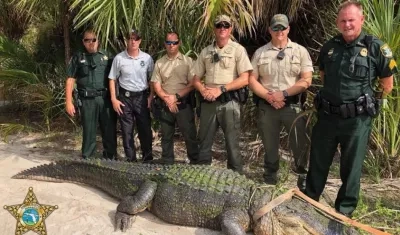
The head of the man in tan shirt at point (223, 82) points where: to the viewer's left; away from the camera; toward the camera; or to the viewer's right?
toward the camera

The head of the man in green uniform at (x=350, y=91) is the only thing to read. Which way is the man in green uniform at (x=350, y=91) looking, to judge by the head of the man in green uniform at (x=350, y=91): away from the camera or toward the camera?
toward the camera

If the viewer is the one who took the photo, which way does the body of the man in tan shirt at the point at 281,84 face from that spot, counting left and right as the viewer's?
facing the viewer

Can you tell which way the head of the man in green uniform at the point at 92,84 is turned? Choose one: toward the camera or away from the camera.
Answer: toward the camera

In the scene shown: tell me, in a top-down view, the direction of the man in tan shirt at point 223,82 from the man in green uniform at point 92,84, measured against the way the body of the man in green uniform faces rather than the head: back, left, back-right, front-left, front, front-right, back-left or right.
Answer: front-left

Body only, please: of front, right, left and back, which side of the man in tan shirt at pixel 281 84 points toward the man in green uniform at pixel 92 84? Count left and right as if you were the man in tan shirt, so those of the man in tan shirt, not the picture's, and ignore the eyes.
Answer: right

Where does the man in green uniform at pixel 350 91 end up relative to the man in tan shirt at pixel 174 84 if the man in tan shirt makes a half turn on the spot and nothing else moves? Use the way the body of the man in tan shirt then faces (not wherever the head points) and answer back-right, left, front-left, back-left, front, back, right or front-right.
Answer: back-right

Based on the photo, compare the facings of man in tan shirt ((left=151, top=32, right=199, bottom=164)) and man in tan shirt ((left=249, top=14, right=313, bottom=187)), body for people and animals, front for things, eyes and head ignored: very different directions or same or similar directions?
same or similar directions

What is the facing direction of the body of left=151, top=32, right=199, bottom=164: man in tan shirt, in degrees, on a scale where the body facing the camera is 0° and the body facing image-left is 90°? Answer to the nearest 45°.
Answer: approximately 0°

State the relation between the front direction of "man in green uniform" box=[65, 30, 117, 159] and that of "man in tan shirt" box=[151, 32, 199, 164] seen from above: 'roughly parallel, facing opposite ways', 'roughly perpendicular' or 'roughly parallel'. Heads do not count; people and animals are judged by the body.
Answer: roughly parallel

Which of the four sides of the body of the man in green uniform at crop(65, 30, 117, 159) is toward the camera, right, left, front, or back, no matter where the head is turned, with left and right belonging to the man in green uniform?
front

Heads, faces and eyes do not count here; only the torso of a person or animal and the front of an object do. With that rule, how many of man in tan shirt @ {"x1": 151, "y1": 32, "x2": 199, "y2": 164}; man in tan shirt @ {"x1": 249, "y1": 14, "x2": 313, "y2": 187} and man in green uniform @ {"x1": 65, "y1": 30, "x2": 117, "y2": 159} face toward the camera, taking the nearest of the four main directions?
3

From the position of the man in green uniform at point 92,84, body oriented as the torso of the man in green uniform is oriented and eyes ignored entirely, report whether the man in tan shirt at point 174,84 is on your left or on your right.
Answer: on your left

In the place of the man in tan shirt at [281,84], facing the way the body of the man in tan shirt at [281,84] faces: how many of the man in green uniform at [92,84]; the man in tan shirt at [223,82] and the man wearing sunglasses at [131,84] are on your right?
3

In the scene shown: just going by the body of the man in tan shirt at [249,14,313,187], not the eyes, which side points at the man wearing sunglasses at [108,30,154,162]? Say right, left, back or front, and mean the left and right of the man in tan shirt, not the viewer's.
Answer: right

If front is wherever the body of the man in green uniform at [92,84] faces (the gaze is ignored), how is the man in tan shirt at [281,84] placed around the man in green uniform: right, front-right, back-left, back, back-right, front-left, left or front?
front-left
